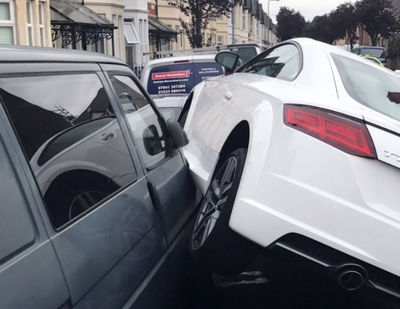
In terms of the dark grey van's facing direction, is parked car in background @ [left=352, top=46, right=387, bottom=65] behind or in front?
in front

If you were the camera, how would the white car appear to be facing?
facing away from the viewer and to the left of the viewer

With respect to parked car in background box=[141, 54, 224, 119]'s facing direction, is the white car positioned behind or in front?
behind

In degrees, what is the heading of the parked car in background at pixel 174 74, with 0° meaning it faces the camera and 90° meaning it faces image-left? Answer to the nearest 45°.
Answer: approximately 180°

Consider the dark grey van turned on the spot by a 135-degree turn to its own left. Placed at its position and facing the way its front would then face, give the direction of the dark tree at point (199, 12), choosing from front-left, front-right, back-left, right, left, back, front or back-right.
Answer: right

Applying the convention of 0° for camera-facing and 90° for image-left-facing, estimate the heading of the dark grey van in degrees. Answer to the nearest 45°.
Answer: approximately 225°

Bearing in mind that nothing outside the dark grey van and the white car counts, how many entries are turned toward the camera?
0

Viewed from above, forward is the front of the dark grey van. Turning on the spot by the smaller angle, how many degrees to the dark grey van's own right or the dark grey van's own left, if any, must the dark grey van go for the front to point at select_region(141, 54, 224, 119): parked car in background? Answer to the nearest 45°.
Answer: approximately 45° to the dark grey van's own left

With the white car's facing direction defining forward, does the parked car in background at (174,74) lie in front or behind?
in front

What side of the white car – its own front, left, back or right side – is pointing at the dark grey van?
left

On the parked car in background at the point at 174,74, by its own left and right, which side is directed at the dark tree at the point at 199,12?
front

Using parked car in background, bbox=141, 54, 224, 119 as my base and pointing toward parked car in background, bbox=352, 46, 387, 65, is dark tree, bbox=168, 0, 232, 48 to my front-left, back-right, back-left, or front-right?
front-left

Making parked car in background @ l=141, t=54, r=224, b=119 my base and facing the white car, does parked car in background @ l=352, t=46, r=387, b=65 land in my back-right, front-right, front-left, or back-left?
back-left

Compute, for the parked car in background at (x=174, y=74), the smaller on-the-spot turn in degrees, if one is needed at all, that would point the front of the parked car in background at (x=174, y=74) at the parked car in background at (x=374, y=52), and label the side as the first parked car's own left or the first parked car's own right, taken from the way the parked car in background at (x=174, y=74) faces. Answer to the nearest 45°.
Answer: approximately 45° to the first parked car's own right

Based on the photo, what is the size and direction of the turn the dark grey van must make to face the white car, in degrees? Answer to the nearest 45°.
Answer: approximately 45° to its right

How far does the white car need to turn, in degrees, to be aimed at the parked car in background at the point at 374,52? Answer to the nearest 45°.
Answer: approximately 45° to its right

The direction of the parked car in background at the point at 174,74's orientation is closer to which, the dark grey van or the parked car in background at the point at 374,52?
the parked car in background

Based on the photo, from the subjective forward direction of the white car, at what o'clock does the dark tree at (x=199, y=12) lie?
The dark tree is roughly at 1 o'clock from the white car.
